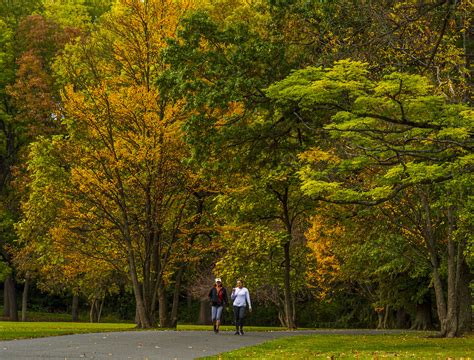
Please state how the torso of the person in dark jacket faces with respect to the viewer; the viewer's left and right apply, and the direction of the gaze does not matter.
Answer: facing the viewer

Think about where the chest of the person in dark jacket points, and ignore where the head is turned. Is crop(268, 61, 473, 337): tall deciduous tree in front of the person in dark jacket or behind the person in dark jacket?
in front
